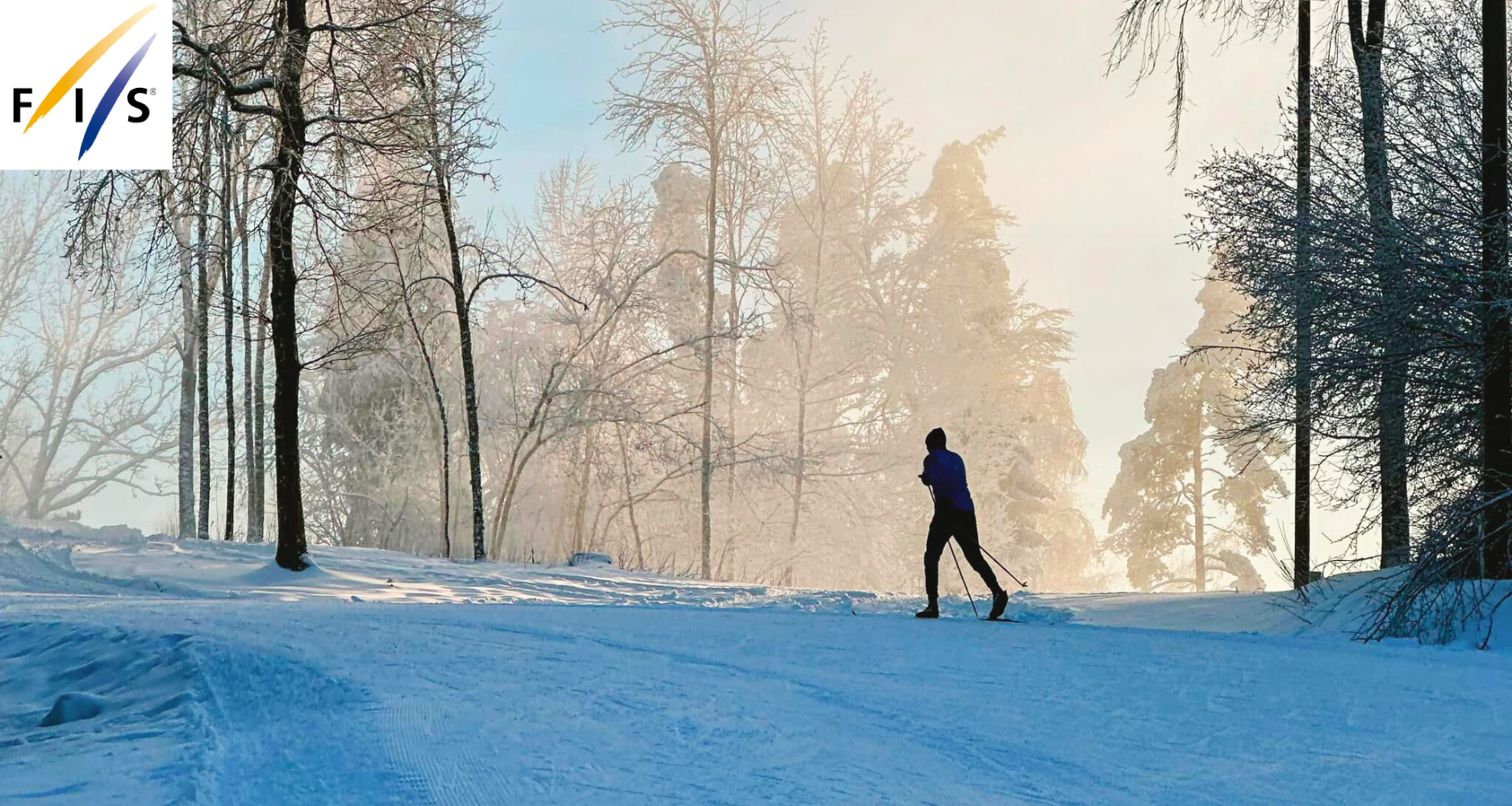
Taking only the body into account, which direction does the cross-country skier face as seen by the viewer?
to the viewer's left
